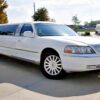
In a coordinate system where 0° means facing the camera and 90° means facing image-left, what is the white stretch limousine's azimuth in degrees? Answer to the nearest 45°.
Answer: approximately 315°

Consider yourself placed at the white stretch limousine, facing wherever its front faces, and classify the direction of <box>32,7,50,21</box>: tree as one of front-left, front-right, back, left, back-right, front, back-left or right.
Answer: back-left

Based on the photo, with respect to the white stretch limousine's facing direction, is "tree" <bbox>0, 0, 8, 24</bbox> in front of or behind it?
behind
